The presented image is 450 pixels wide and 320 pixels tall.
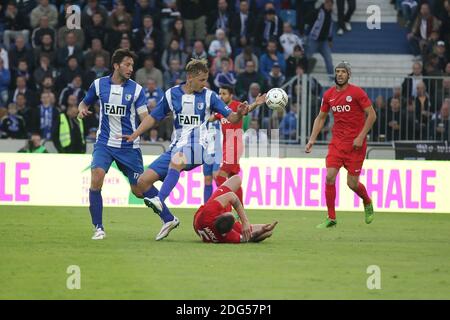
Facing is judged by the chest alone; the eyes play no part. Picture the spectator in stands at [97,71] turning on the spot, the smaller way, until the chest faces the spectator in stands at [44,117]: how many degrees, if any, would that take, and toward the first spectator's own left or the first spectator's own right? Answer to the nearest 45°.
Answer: approximately 45° to the first spectator's own right

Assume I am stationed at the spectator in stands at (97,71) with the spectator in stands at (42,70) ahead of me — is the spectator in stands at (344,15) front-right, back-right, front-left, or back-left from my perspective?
back-right

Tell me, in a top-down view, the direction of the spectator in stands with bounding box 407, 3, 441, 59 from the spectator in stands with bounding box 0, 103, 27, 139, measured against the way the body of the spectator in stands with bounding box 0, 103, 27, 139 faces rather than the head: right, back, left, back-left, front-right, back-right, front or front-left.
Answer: left

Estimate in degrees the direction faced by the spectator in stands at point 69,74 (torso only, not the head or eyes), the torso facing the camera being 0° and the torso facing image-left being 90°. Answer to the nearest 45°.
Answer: approximately 0°

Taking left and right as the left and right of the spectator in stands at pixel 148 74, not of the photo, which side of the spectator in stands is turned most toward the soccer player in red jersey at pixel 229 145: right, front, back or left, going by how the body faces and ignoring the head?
front

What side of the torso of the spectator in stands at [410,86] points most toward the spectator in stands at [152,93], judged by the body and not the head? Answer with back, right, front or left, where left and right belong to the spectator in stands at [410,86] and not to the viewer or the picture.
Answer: right

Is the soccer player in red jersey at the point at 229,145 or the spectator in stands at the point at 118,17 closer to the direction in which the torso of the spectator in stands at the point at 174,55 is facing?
the soccer player in red jersey

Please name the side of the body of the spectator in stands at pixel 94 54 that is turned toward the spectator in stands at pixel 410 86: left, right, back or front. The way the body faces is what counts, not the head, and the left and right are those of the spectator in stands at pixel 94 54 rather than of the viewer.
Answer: left
